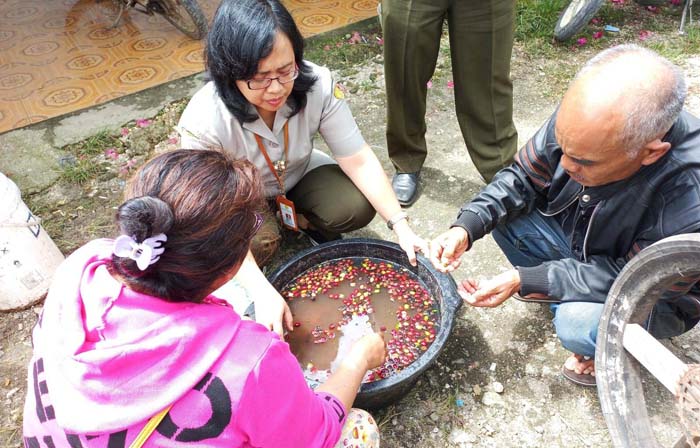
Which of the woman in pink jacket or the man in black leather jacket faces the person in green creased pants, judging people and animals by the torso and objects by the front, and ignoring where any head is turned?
the woman in pink jacket

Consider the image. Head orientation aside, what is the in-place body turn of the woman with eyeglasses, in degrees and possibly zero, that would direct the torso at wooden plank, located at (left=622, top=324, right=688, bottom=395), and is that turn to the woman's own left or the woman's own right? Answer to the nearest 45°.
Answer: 0° — they already face it

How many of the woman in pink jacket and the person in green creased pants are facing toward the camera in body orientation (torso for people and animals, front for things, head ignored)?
1

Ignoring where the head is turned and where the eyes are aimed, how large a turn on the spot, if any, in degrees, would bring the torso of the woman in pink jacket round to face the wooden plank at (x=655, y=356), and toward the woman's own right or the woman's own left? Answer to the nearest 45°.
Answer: approximately 45° to the woman's own right

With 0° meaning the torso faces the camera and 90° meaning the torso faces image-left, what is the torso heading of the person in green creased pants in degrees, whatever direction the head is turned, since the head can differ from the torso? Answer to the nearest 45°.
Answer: approximately 0°

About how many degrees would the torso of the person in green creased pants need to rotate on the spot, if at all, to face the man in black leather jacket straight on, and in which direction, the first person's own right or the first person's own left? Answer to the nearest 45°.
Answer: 0° — they already face them

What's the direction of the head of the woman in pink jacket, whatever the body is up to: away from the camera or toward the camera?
away from the camera

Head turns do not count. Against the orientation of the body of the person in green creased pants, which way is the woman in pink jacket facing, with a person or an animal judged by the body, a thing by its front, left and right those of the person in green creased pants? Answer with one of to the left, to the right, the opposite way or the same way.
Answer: the opposite way

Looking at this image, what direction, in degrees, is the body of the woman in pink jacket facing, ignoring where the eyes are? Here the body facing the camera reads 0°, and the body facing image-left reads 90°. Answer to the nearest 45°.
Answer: approximately 225°

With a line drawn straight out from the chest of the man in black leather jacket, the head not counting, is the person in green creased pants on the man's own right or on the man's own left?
on the man's own right
